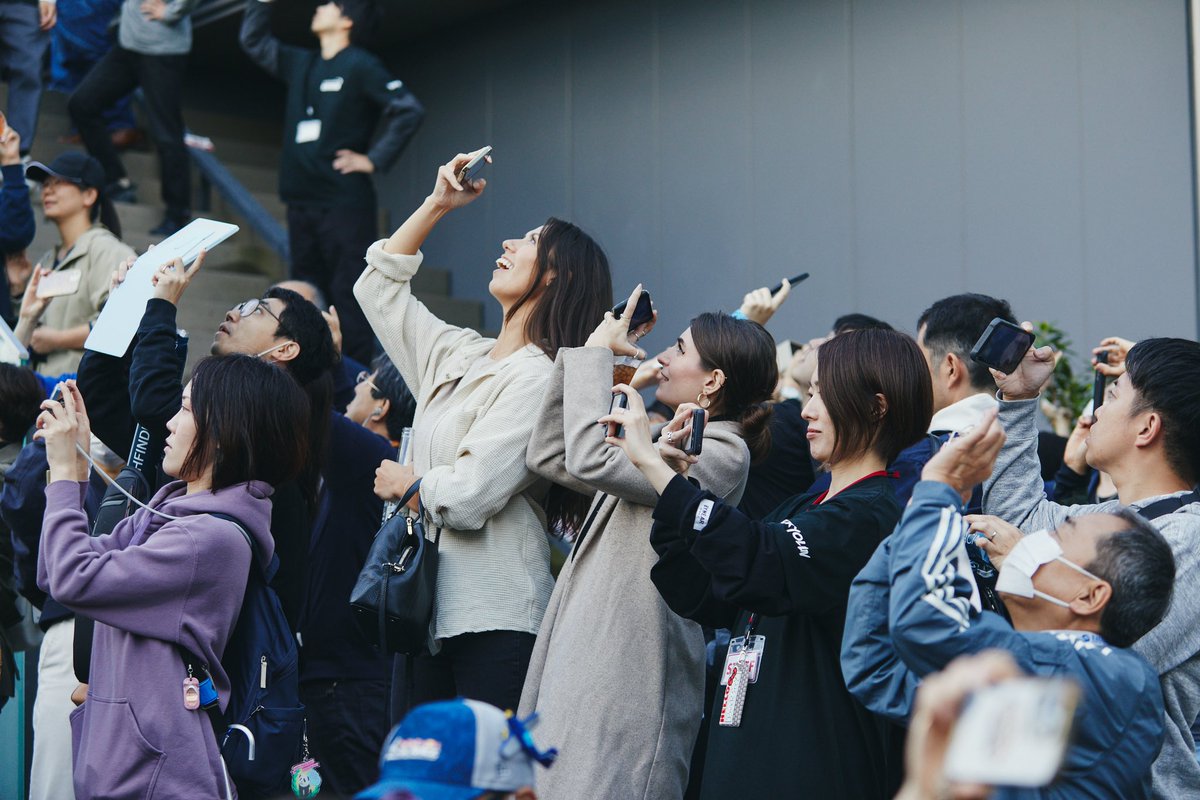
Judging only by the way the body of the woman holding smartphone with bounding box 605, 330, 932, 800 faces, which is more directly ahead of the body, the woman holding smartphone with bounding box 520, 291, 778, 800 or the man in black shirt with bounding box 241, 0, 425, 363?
the woman holding smartphone

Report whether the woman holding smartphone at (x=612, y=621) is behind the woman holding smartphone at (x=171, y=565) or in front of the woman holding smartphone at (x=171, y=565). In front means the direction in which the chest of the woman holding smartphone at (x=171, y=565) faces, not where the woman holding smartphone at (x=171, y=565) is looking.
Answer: behind

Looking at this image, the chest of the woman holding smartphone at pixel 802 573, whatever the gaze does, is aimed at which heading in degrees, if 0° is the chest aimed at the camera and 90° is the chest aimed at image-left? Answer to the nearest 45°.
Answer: approximately 90°

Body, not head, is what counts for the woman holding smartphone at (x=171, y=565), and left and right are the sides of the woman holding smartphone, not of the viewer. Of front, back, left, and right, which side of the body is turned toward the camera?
left

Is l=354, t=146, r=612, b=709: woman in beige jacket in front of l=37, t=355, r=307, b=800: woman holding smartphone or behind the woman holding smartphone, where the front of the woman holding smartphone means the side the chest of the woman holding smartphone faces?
behind
